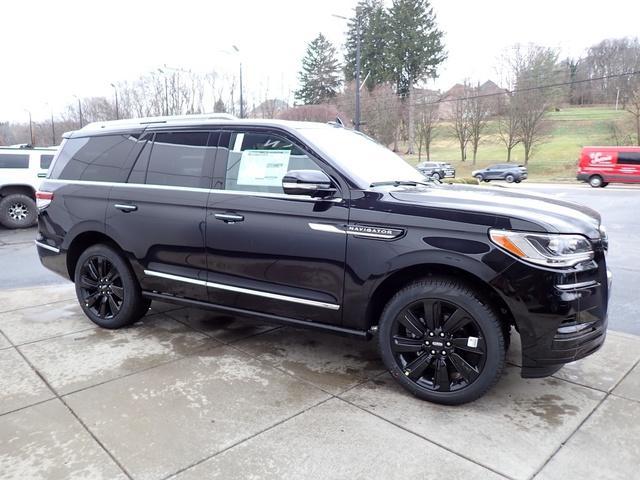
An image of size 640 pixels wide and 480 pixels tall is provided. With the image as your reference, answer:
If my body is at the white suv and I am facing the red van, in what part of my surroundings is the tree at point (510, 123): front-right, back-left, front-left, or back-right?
front-left

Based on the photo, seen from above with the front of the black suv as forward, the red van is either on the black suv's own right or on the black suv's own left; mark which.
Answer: on the black suv's own left

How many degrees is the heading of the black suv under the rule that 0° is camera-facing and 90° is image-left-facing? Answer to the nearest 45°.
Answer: approximately 315°

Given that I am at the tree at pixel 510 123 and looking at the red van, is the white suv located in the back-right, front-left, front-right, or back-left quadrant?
front-right

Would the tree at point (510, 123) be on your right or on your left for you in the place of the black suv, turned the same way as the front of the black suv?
on your left

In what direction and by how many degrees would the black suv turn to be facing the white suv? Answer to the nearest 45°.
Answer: approximately 180°
